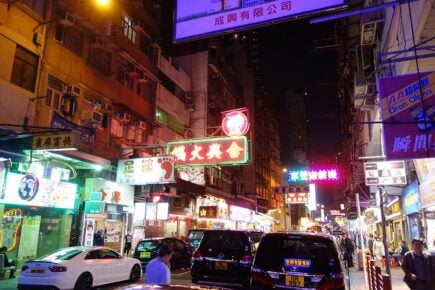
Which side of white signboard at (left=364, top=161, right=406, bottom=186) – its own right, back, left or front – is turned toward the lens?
front

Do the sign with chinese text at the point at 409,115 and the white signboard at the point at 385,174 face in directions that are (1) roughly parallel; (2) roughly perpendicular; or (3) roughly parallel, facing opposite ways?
roughly parallel

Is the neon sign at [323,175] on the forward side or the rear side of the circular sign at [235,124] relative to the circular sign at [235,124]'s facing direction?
on the rear side

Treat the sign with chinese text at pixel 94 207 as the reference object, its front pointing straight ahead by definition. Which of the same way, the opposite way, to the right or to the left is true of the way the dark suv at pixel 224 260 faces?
the opposite way

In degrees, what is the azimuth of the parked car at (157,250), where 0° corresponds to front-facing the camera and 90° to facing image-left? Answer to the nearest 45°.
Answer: approximately 225°

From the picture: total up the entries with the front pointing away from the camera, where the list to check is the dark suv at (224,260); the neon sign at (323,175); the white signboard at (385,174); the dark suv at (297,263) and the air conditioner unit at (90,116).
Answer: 2

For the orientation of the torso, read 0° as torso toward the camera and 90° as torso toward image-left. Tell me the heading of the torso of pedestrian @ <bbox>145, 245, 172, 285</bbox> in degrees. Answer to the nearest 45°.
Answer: approximately 225°

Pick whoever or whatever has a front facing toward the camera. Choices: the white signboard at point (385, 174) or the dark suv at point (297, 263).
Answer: the white signboard

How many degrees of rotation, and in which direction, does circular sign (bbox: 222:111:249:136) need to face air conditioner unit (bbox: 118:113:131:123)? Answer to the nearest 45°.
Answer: approximately 45° to its right

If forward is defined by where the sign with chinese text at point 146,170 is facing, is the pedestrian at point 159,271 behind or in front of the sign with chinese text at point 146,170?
in front

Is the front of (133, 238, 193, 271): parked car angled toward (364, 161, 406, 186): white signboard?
no

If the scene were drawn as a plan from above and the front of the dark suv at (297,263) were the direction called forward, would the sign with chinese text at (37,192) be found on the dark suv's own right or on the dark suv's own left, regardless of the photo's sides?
on the dark suv's own left

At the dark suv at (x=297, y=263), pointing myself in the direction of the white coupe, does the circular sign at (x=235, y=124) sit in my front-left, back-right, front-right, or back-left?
front-right

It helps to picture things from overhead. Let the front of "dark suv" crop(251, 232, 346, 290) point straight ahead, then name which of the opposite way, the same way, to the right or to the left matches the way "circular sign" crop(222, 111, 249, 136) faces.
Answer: the opposite way

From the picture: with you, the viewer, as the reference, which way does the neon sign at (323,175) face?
facing the viewer

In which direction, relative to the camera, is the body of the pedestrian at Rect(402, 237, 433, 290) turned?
toward the camera

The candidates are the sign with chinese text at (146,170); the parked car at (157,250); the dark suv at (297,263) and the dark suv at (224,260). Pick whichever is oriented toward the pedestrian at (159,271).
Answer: the sign with chinese text

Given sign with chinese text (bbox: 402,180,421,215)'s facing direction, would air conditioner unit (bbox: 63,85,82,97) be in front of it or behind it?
in front

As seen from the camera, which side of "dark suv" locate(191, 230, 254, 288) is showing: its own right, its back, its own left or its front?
back
